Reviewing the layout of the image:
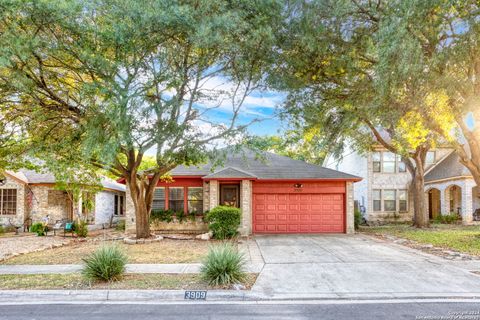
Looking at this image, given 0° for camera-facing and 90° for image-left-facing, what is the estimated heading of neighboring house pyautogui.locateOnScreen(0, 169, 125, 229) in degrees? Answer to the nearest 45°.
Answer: approximately 0°

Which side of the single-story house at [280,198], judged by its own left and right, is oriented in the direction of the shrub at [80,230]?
right

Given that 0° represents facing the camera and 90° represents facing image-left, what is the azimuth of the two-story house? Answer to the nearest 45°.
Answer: approximately 0°

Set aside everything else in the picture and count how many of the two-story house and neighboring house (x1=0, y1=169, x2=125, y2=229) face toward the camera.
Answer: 2

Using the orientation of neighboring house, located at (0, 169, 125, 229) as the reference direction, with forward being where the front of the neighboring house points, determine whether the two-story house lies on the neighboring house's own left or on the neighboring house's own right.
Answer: on the neighboring house's own left
